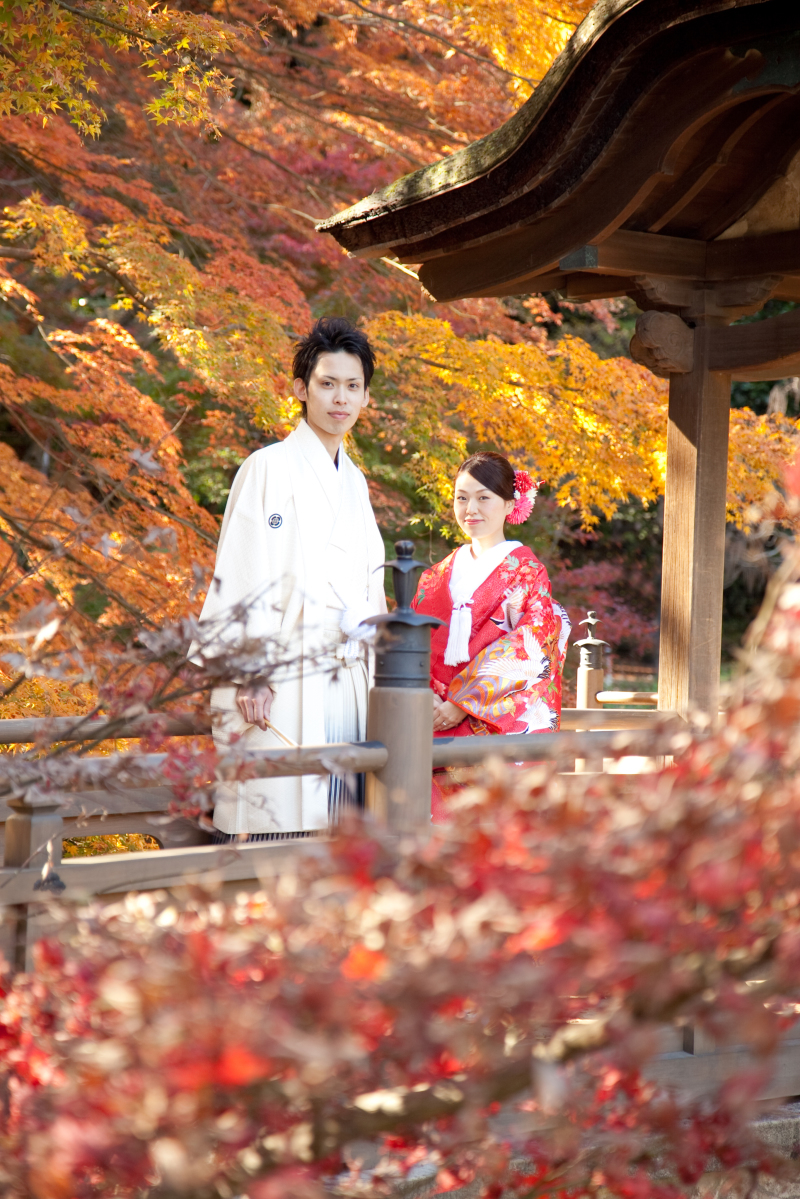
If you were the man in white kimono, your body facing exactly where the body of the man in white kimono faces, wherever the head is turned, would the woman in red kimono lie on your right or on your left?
on your left

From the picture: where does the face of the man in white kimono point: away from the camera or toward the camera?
toward the camera

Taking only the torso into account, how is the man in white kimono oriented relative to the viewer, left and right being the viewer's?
facing the viewer and to the right of the viewer

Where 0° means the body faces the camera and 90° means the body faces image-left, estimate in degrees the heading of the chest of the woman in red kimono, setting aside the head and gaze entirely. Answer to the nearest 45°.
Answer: approximately 45°

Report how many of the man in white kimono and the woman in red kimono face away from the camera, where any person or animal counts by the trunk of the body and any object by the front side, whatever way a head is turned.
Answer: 0

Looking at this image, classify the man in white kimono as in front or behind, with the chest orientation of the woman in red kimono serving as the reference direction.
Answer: in front
